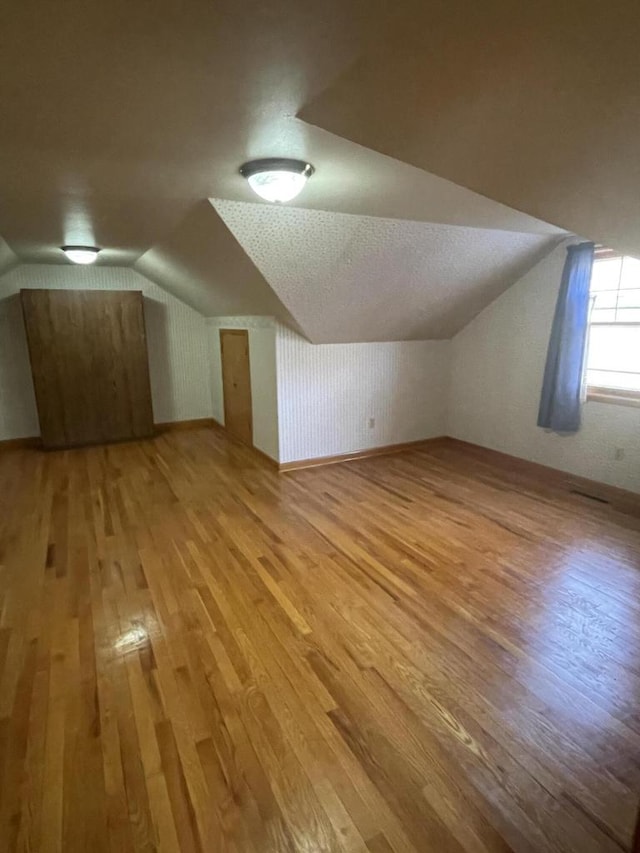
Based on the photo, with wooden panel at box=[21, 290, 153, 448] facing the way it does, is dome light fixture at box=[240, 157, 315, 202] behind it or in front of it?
in front

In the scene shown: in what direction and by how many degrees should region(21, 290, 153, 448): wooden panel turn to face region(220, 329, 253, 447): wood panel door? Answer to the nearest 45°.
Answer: approximately 45° to its left

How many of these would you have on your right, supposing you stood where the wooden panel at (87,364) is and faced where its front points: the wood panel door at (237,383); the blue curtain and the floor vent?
0

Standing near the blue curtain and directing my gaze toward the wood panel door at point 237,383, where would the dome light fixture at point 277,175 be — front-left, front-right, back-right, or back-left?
front-left

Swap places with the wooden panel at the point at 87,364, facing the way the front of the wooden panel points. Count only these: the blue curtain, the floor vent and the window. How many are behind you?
0

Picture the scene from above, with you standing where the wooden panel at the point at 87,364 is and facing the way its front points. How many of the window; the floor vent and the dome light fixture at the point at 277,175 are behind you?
0

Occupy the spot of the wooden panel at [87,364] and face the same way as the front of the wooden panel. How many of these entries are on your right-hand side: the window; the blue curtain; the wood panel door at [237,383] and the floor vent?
0

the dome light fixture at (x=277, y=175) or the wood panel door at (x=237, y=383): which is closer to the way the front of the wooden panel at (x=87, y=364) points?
the dome light fixture

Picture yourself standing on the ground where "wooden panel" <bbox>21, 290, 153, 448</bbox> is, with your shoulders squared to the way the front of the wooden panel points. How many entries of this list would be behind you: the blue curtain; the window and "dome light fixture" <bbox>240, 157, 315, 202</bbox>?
0

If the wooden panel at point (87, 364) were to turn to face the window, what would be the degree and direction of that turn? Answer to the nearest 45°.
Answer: approximately 45° to its left

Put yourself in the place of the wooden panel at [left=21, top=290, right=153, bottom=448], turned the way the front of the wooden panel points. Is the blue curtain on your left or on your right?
on your left

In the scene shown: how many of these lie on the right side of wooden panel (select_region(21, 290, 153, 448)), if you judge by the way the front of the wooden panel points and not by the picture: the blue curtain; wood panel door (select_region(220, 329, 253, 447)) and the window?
0

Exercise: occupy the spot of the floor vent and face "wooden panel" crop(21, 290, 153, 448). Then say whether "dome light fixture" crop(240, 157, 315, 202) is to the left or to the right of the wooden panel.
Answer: left
